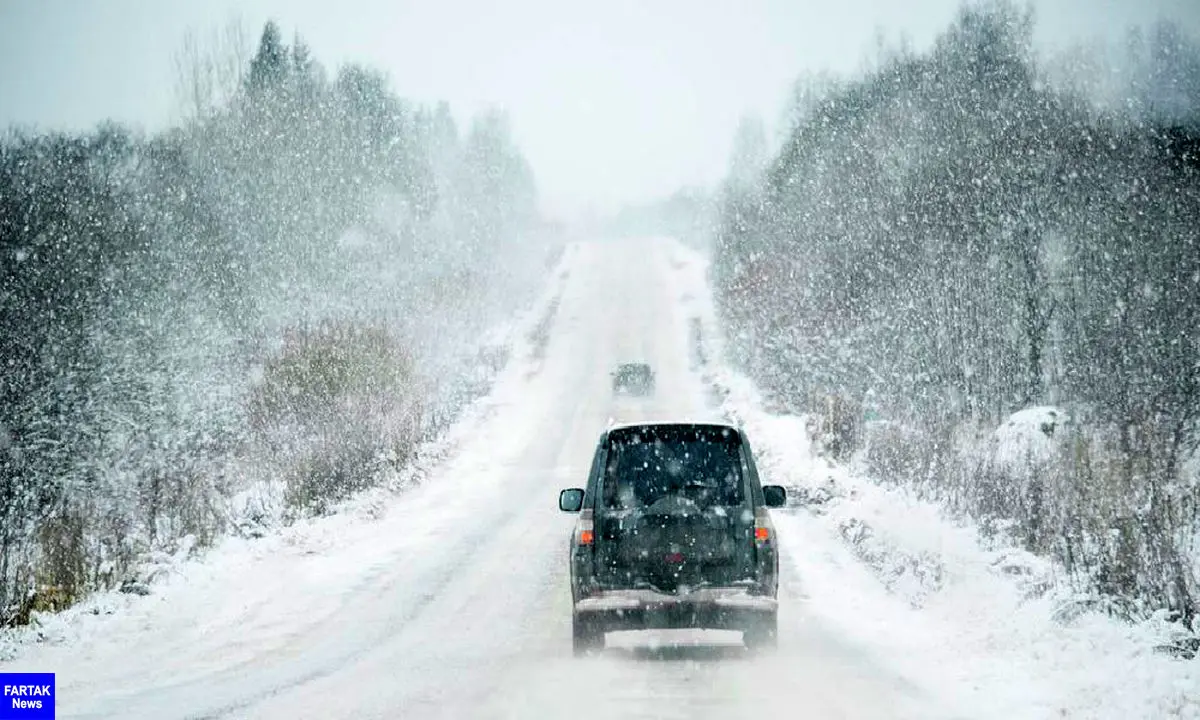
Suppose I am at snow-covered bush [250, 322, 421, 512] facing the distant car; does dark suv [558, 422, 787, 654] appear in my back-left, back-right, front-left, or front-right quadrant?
back-right

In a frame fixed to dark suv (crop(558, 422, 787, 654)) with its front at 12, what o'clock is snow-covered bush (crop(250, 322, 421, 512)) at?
The snow-covered bush is roughly at 11 o'clock from the dark suv.

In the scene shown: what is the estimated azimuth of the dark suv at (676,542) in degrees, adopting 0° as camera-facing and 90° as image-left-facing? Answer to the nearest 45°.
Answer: approximately 180°

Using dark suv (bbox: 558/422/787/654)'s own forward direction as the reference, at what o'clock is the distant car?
The distant car is roughly at 12 o'clock from the dark suv.
